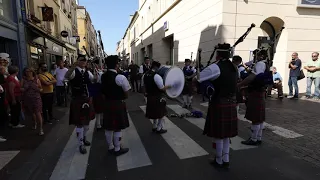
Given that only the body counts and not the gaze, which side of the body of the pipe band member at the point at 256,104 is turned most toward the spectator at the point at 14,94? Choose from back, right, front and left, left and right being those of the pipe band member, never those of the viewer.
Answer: front

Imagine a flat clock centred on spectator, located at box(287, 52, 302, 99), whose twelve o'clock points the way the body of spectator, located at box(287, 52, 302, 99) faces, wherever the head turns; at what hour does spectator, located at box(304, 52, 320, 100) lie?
spectator, located at box(304, 52, 320, 100) is roughly at 7 o'clock from spectator, located at box(287, 52, 302, 99).

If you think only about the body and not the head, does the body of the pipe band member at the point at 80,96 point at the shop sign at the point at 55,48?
no

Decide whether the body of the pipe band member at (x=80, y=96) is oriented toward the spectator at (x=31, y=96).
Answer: no

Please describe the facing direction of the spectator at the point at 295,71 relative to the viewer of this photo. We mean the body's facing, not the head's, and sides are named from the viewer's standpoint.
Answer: facing the viewer and to the left of the viewer

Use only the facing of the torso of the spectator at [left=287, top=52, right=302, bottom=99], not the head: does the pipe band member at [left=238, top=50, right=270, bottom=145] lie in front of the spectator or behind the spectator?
in front

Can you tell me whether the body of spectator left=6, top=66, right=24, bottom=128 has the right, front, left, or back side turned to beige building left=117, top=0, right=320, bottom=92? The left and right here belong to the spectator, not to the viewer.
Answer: front

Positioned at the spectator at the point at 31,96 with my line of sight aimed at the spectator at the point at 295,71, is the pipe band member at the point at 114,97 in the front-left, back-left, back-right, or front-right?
front-right

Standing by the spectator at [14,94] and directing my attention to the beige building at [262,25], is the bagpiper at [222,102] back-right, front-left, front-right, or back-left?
front-right

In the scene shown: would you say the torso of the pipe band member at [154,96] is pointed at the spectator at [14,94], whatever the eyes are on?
no

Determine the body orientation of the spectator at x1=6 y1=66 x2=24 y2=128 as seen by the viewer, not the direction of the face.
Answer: to the viewer's right

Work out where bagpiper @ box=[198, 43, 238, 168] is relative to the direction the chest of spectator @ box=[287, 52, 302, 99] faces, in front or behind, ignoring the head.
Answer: in front

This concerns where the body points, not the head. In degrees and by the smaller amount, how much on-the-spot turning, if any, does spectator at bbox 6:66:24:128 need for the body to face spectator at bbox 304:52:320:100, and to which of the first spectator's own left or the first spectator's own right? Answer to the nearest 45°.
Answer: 0° — they already face them

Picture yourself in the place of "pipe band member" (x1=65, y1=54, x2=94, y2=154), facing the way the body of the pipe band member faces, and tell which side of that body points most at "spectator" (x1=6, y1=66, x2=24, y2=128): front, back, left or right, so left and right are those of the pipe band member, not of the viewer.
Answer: back

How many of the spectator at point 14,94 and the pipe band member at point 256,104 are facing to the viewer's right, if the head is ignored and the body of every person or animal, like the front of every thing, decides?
1
